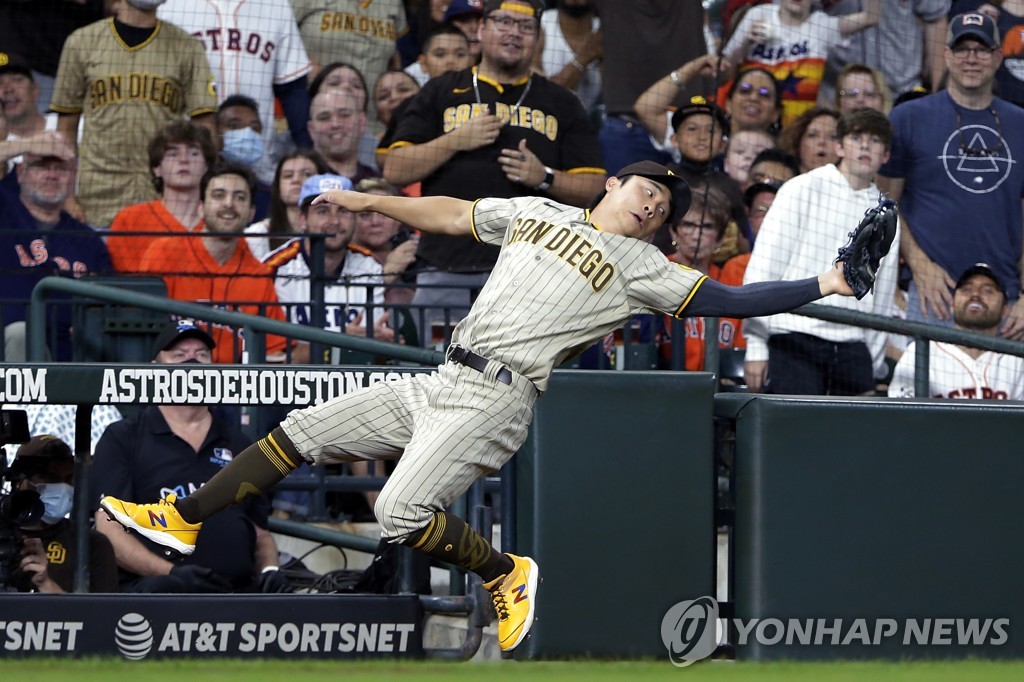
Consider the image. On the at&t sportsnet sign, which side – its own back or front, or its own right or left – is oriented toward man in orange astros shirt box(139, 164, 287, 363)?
back

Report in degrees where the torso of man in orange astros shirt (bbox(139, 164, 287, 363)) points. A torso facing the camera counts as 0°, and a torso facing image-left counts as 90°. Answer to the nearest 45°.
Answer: approximately 0°

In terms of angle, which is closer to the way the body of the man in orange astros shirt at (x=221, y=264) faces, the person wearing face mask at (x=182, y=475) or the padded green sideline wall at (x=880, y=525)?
the person wearing face mask

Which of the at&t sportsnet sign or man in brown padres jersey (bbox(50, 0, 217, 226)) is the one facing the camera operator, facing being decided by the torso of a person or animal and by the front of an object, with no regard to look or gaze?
the man in brown padres jersey

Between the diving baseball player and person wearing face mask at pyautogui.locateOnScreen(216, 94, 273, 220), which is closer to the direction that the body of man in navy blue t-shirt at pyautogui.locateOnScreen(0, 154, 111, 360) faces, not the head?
the diving baseball player

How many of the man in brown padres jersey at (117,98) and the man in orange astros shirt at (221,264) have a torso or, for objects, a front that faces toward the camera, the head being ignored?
2

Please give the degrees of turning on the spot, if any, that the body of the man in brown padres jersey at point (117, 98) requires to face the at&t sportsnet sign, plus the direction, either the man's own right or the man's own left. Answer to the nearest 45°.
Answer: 0° — they already face it

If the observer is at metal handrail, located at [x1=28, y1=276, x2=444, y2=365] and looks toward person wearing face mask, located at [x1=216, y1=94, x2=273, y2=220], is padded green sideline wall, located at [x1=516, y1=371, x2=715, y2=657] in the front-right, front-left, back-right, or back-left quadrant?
back-right

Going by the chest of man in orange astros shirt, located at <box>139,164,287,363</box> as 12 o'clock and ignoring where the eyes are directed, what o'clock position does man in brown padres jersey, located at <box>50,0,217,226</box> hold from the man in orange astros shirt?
The man in brown padres jersey is roughly at 5 o'clock from the man in orange astros shirt.
